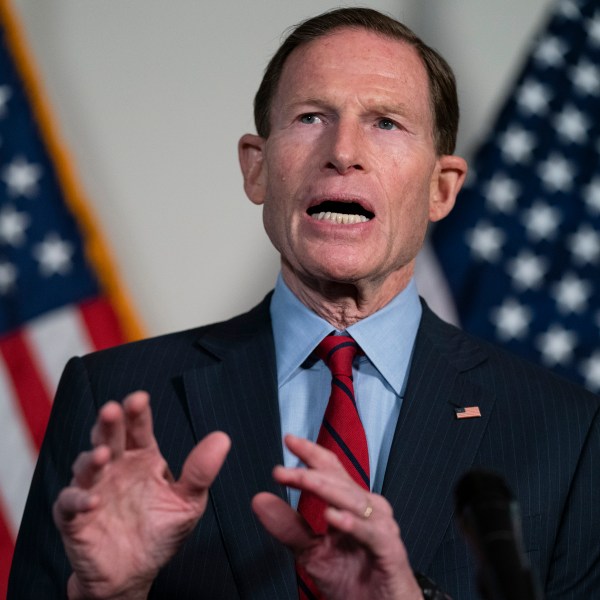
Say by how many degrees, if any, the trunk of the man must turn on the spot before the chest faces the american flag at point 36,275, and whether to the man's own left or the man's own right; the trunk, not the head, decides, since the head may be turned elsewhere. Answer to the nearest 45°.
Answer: approximately 135° to the man's own right

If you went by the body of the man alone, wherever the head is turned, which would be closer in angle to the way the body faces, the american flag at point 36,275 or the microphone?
the microphone

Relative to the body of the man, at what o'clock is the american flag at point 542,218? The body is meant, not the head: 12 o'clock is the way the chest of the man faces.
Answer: The american flag is roughly at 7 o'clock from the man.

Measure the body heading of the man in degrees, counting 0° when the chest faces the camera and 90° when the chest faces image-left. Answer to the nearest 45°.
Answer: approximately 0°

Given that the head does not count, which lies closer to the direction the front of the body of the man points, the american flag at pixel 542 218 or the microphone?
the microphone

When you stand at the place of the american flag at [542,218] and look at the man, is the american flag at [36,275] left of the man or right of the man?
right

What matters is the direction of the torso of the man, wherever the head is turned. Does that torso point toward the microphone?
yes
